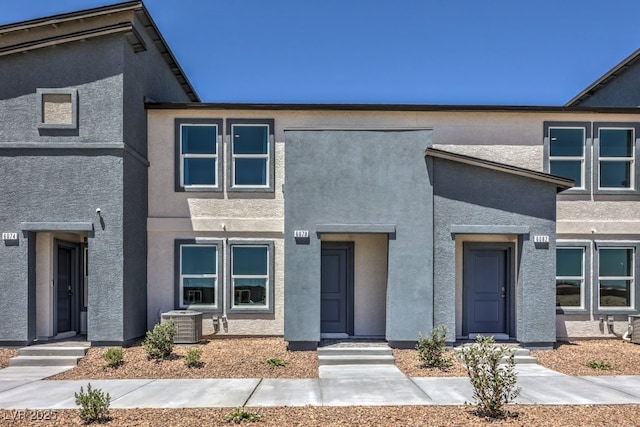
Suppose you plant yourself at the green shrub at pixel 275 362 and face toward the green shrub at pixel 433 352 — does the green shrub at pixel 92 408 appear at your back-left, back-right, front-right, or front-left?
back-right

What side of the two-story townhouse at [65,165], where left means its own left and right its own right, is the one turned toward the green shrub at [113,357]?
front

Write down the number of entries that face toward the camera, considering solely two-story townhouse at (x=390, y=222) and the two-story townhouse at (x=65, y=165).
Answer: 2

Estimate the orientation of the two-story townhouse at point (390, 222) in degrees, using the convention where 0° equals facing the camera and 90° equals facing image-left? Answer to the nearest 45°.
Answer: approximately 0°

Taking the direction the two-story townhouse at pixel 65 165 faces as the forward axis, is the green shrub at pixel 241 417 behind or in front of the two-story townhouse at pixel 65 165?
in front

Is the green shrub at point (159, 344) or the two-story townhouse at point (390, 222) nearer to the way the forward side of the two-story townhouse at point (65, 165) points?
the green shrub

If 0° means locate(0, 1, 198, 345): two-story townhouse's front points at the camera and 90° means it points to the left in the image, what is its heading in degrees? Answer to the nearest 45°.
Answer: approximately 0°
